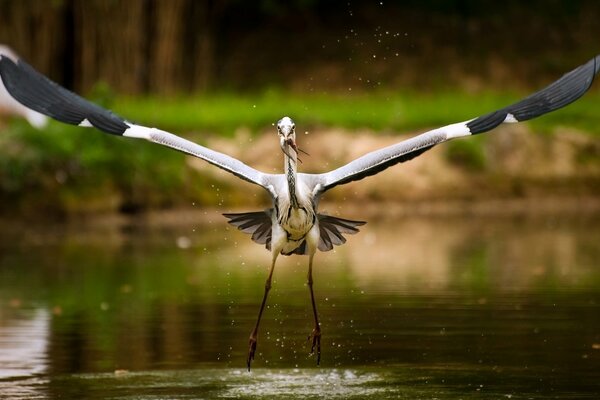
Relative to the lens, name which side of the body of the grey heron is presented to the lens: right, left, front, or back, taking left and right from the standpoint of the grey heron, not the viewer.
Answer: front
